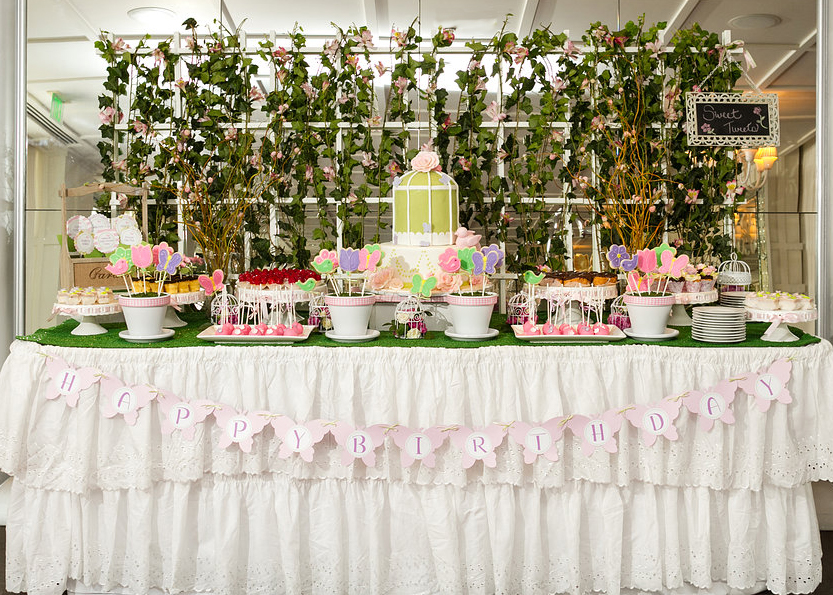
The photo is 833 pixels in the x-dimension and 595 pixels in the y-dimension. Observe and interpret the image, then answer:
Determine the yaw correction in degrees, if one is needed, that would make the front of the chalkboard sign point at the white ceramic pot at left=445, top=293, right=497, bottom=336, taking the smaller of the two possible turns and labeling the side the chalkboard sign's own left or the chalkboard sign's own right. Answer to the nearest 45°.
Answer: approximately 45° to the chalkboard sign's own right

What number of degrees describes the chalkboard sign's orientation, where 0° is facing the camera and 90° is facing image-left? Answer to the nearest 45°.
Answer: approximately 0°

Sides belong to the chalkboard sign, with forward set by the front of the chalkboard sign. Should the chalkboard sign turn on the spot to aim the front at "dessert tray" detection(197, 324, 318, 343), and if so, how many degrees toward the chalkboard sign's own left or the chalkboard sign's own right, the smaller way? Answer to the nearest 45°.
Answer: approximately 45° to the chalkboard sign's own right

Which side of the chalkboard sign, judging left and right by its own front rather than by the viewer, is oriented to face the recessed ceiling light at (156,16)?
right

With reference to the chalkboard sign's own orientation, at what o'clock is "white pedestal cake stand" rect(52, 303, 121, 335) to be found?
The white pedestal cake stand is roughly at 2 o'clock from the chalkboard sign.

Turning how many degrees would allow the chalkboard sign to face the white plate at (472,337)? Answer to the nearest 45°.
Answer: approximately 45° to its right

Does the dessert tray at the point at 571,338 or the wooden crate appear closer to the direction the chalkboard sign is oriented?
the dessert tray

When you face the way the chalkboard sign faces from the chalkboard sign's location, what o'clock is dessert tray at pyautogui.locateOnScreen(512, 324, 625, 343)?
The dessert tray is roughly at 1 o'clock from the chalkboard sign.
